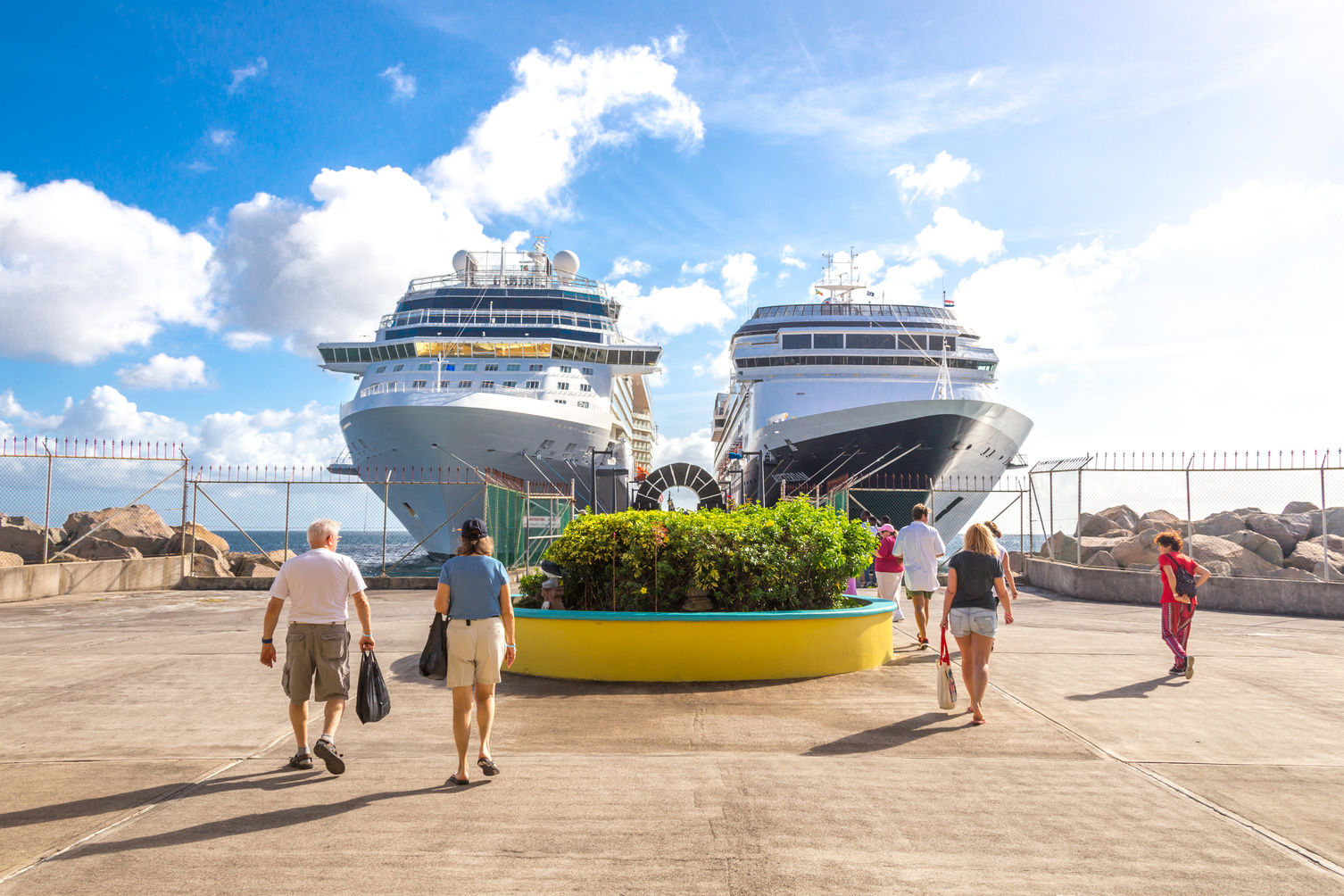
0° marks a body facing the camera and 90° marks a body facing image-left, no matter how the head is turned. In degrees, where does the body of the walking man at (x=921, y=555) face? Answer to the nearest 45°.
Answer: approximately 180°

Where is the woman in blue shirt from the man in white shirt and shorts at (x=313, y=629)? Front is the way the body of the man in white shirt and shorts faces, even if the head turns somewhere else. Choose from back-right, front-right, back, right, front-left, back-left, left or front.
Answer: back-right

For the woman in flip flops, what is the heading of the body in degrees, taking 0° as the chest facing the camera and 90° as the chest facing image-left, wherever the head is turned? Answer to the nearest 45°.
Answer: approximately 180°

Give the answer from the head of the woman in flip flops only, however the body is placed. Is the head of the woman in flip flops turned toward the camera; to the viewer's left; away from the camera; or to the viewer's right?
away from the camera

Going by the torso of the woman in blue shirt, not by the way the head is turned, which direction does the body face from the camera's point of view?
away from the camera

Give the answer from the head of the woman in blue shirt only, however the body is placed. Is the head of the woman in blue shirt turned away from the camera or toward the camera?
away from the camera

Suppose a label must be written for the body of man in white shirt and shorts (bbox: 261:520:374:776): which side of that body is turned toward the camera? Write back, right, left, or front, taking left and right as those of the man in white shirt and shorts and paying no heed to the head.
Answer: back
